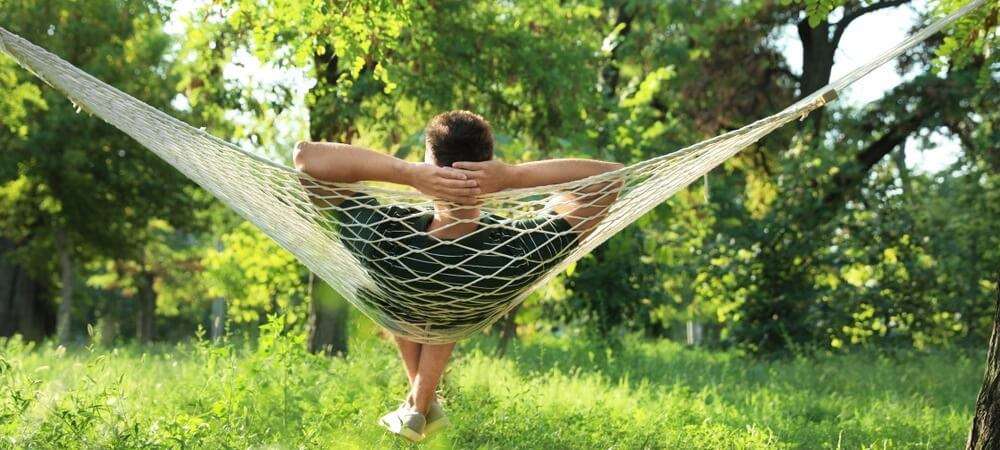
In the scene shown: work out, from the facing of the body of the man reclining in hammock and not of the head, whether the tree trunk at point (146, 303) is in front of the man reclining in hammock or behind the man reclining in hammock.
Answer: in front

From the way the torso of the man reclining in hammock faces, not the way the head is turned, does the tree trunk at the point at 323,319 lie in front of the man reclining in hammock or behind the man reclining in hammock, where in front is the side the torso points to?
in front

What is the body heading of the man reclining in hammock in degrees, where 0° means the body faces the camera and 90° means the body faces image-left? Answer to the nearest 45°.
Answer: approximately 180°

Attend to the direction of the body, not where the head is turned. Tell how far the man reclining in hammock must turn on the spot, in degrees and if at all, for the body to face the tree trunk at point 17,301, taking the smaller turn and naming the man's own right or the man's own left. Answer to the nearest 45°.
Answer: approximately 45° to the man's own left

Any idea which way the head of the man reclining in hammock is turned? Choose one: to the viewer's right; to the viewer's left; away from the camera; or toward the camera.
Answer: away from the camera

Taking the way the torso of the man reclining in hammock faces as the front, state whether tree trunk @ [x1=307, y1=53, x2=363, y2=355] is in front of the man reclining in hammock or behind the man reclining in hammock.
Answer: in front

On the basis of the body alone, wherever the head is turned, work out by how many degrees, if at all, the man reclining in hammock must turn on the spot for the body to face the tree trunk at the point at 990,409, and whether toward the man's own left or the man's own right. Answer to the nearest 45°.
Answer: approximately 90° to the man's own right
